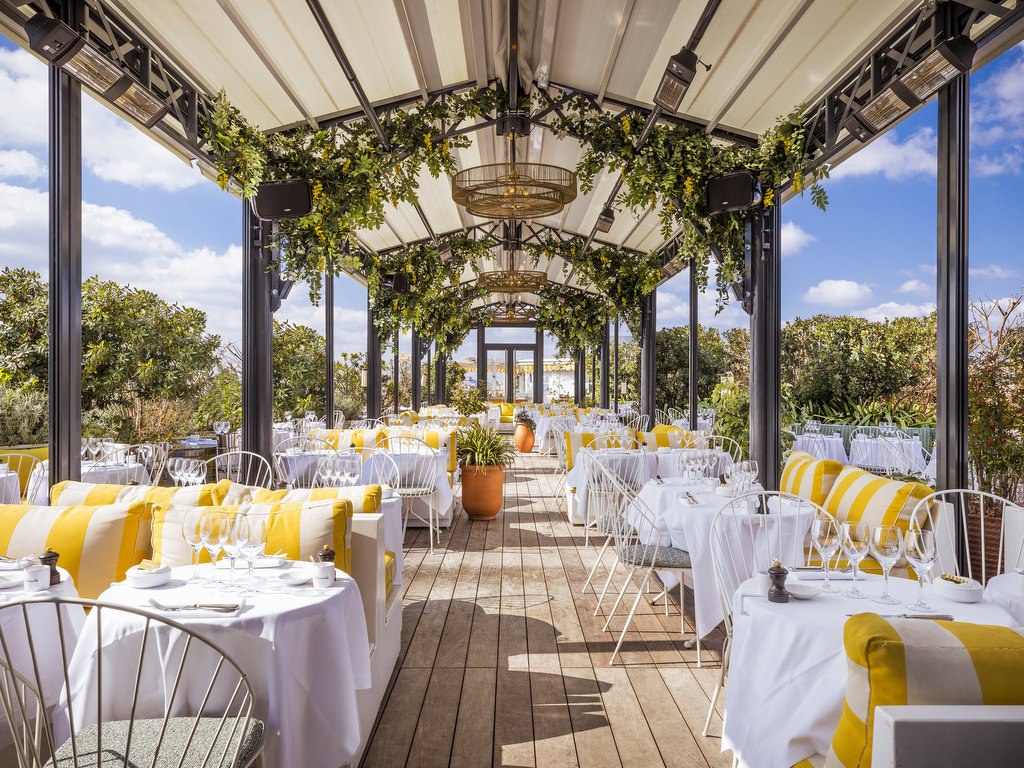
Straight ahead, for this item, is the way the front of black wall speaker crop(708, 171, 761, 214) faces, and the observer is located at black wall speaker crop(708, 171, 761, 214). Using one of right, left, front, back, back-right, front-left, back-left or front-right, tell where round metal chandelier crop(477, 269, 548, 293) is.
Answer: right

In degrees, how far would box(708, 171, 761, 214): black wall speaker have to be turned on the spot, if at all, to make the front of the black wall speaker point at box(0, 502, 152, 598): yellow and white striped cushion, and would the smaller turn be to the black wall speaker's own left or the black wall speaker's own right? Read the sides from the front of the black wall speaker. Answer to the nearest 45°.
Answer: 0° — it already faces it

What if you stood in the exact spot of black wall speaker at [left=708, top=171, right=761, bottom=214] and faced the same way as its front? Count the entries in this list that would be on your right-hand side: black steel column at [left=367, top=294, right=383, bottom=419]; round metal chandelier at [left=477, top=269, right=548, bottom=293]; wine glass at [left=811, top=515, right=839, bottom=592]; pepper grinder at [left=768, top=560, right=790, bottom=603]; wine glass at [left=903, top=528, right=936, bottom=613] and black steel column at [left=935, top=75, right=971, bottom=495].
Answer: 2

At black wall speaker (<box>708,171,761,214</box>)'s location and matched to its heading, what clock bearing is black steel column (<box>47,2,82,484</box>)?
The black steel column is roughly at 12 o'clock from the black wall speaker.

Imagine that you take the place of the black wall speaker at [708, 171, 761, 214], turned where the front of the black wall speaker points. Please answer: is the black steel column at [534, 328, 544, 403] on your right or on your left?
on your right

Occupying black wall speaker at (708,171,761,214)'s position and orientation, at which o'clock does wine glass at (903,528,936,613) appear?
The wine glass is roughly at 10 o'clock from the black wall speaker.

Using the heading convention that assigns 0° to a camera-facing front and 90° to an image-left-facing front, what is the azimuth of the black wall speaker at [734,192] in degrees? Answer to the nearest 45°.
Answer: approximately 45°

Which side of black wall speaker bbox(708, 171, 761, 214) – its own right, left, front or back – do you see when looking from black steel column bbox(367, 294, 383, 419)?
right

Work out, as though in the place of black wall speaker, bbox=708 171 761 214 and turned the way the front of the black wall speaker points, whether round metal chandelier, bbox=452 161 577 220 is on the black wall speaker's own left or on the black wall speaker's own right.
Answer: on the black wall speaker's own right

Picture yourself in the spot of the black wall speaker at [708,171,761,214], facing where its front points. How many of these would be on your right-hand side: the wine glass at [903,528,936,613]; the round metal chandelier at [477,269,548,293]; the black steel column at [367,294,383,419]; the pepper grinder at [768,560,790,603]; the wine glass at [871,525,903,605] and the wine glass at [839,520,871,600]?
2

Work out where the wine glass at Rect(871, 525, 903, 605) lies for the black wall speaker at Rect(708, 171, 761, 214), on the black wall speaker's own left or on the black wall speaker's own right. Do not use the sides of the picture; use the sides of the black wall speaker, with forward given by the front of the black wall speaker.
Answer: on the black wall speaker's own left

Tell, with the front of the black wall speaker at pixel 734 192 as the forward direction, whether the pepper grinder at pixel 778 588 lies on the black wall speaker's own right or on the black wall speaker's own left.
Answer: on the black wall speaker's own left

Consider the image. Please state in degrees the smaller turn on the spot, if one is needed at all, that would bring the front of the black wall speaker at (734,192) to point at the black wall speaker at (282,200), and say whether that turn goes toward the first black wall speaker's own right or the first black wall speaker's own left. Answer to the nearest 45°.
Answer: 0° — it already faces it

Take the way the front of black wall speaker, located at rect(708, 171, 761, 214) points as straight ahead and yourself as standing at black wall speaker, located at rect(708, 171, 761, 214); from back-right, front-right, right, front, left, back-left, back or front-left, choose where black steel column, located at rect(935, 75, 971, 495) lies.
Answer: left

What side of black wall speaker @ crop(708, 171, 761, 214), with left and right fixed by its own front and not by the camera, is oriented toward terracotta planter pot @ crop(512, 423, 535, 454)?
right
